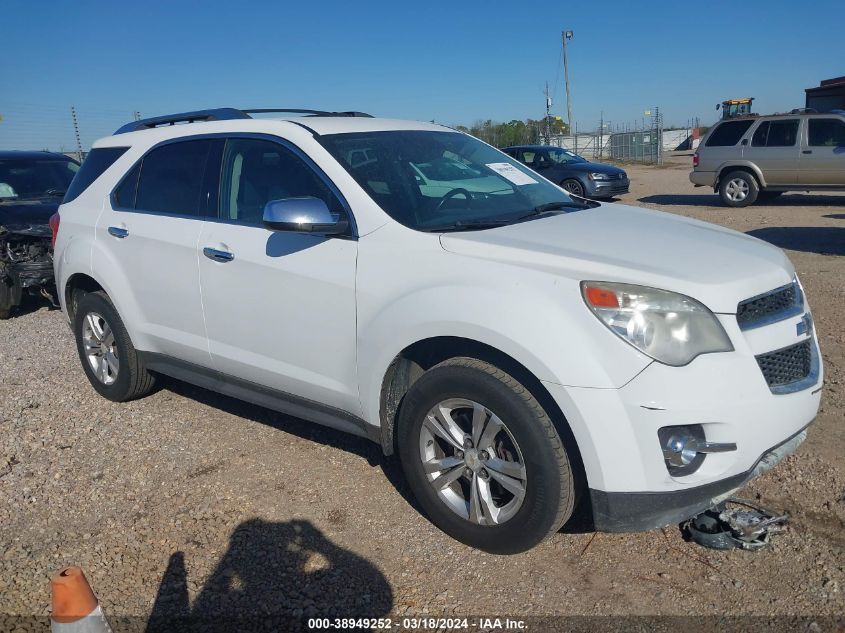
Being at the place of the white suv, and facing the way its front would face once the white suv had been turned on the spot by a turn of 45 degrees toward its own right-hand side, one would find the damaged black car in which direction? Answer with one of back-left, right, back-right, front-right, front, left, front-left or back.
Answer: back-right

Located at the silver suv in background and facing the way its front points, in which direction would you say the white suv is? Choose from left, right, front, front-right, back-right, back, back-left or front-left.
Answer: right

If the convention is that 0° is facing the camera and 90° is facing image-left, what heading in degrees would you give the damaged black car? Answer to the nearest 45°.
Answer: approximately 0°

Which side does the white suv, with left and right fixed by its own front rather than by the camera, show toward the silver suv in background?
left

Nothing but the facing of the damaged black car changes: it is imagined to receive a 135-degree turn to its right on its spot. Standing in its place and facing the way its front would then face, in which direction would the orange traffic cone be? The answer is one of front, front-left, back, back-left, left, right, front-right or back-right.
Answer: back-left

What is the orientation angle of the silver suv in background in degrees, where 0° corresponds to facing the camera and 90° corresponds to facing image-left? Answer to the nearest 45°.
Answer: approximately 270°

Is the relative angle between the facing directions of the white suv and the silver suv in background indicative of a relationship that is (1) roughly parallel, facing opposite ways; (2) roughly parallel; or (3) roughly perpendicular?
roughly parallel

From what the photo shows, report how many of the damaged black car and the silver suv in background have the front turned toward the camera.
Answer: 1

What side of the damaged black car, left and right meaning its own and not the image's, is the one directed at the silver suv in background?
left

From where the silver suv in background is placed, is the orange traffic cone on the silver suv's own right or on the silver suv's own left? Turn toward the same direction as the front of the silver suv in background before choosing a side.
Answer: on the silver suv's own right

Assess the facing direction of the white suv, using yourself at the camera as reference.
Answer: facing the viewer and to the right of the viewer
